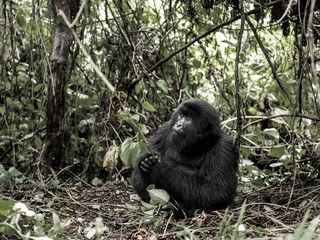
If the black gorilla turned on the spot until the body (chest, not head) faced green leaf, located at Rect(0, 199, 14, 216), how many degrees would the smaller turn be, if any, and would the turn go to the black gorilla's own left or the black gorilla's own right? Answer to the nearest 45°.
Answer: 0° — it already faces it

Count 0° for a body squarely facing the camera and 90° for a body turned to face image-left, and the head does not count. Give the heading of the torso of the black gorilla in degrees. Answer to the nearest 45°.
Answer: approximately 45°

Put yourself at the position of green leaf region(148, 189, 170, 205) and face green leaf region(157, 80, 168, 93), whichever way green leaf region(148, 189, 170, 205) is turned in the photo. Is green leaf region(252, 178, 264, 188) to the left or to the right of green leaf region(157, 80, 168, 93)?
right

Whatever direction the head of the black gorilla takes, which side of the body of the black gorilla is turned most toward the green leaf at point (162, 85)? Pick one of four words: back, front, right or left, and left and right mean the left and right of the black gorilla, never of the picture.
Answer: right

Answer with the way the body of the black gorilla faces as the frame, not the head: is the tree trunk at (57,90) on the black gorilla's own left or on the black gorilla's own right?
on the black gorilla's own right

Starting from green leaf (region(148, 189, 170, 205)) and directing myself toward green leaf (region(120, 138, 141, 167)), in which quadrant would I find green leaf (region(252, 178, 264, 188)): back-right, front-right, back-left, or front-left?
back-right

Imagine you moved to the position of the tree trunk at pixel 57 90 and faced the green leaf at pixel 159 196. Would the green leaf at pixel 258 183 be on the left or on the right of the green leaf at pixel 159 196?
left
